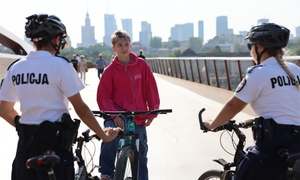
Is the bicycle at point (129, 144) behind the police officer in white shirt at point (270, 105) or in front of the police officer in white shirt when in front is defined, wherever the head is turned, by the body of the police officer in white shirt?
in front

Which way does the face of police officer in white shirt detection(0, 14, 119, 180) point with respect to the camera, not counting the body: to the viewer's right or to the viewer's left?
to the viewer's right

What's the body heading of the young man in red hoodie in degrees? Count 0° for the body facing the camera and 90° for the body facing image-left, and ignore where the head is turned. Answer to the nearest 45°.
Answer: approximately 0°

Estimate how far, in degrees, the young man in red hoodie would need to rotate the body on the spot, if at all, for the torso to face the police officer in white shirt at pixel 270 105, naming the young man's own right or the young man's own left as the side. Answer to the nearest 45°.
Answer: approximately 45° to the young man's own left

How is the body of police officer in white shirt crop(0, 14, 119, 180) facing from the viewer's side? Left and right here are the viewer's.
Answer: facing away from the viewer and to the right of the viewer

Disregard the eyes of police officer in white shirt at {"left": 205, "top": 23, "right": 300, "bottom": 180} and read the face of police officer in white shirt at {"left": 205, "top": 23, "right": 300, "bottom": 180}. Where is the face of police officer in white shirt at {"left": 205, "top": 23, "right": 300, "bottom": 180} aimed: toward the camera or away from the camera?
away from the camera

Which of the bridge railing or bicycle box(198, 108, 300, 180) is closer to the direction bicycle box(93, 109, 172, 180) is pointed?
the bicycle

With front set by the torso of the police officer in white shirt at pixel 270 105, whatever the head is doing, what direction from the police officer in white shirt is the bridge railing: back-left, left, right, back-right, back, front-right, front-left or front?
front-right
